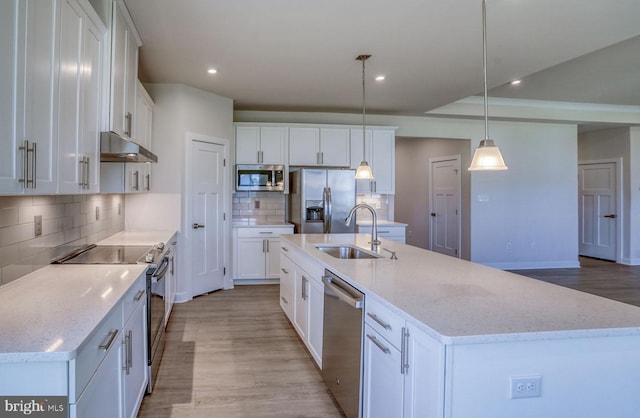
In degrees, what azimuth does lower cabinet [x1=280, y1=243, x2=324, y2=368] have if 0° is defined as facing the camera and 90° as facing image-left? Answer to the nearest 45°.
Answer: approximately 90°

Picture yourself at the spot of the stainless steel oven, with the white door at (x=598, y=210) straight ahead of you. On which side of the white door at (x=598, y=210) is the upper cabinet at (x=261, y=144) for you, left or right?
left

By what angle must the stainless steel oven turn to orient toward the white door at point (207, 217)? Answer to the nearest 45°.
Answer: approximately 90° to its left

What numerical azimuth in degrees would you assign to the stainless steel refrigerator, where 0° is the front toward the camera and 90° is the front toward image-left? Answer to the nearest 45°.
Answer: approximately 0°

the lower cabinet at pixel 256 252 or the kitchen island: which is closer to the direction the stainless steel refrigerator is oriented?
the kitchen island

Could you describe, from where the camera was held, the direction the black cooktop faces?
facing to the right of the viewer

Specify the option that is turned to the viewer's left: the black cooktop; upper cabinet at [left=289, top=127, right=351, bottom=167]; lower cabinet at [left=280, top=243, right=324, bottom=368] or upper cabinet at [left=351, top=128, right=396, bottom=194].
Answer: the lower cabinet

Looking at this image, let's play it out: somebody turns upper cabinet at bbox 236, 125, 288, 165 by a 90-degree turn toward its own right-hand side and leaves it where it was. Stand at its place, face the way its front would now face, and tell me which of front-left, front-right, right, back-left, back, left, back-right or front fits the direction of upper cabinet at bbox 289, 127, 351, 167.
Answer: back

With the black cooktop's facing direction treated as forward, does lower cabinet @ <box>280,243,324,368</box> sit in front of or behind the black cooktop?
in front

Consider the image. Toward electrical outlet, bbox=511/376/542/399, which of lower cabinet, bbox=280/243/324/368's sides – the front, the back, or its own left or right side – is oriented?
left

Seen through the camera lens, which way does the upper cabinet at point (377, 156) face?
facing the viewer

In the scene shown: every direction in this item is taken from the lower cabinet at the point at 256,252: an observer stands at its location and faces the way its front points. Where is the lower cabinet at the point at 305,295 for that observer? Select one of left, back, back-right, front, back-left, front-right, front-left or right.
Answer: front

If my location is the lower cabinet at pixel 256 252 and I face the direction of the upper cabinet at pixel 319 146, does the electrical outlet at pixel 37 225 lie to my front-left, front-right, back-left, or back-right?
back-right
